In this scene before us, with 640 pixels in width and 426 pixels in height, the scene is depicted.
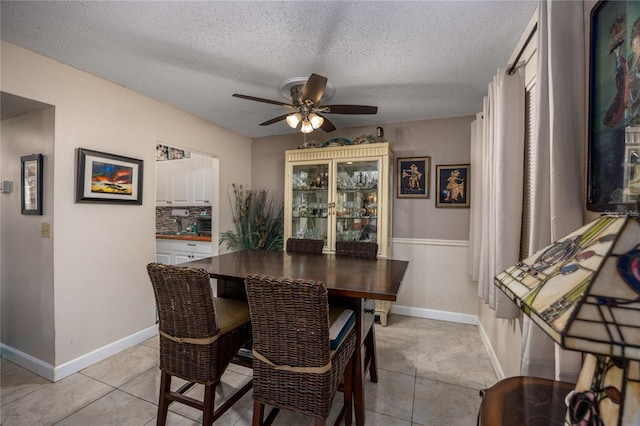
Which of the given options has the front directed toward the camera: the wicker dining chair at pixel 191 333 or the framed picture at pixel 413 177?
the framed picture

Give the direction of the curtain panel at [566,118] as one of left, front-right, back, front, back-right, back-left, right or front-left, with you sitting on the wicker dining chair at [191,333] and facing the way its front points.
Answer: right

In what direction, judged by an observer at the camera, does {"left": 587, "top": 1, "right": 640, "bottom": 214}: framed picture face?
facing the viewer and to the left of the viewer

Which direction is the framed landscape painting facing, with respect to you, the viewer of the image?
facing the viewer and to the right of the viewer

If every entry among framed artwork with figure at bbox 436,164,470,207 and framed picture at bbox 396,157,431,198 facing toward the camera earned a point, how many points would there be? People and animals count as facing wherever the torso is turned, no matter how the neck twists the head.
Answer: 2

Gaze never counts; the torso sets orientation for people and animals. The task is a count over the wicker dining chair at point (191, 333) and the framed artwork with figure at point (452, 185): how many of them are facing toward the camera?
1

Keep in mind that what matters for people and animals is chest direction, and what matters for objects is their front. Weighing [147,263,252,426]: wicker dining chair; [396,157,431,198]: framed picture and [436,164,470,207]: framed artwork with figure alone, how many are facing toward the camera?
2

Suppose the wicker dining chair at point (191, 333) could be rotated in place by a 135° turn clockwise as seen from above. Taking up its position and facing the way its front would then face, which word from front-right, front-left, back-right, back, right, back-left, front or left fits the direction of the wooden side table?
front-left

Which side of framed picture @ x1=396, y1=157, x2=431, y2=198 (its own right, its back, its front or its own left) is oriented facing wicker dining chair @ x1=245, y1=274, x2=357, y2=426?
front

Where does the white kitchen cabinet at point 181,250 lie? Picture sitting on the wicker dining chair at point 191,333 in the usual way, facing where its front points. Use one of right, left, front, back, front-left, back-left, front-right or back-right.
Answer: front-left

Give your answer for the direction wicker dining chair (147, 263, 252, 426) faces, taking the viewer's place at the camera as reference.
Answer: facing away from the viewer and to the right of the viewer

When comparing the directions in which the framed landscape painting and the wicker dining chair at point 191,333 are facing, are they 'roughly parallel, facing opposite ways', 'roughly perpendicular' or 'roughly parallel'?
roughly perpendicular

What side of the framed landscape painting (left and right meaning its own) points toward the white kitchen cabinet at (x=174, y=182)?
left

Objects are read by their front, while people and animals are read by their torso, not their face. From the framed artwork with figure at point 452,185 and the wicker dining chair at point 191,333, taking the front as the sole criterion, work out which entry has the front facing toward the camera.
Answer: the framed artwork with figure

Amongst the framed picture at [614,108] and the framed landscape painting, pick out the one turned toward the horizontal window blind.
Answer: the framed landscape painting

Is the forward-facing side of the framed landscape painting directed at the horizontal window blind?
yes

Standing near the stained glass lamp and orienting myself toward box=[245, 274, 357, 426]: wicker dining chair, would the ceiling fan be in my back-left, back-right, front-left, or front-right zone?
front-right

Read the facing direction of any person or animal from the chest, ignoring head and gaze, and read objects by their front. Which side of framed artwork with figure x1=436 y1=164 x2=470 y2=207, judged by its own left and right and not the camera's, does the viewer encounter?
front
